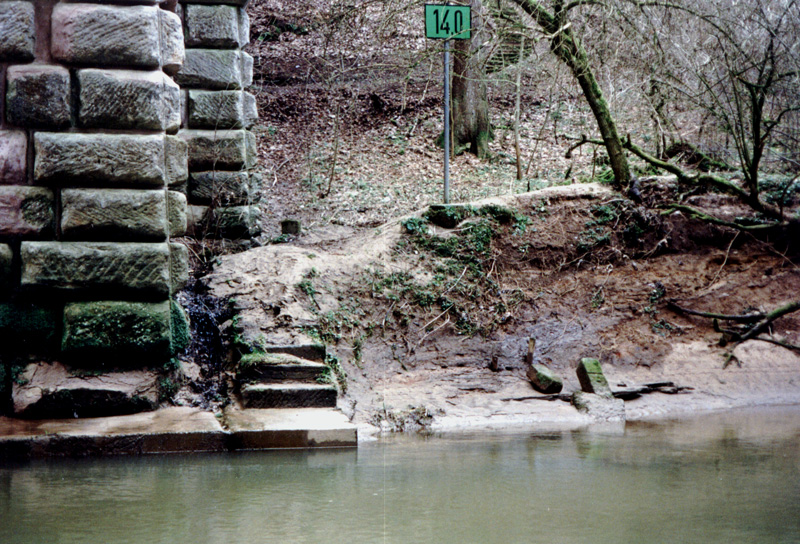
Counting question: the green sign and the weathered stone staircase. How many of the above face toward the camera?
2

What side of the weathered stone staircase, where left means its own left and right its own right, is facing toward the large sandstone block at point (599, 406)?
left

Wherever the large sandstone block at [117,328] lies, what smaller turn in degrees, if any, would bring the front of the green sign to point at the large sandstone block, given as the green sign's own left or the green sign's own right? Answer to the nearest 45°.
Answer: approximately 45° to the green sign's own right

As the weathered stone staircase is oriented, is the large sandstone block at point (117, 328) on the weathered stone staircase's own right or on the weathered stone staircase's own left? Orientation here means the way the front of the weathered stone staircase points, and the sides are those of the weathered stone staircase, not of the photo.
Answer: on the weathered stone staircase's own right

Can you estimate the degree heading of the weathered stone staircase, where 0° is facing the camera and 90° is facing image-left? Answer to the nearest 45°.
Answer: approximately 0°

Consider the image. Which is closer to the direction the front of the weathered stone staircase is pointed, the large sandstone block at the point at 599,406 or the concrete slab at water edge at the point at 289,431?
the concrete slab at water edge

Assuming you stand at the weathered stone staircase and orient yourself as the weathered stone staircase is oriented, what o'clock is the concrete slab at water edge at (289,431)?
The concrete slab at water edge is roughly at 12 o'clock from the weathered stone staircase.

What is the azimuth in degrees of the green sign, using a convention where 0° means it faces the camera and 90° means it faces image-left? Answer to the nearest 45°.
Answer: approximately 0°
